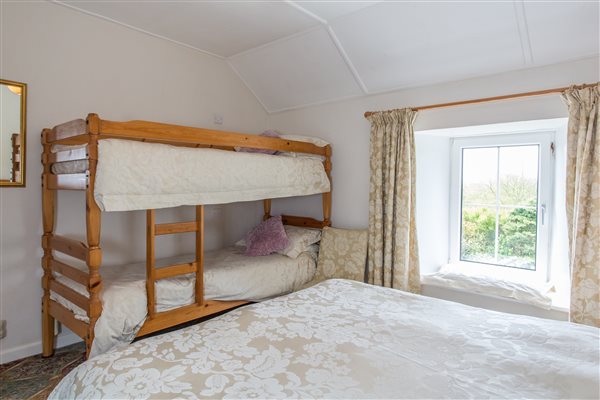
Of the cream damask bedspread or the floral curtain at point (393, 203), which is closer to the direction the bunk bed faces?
the cream damask bedspread

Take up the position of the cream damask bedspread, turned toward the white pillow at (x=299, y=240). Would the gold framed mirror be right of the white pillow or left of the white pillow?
left

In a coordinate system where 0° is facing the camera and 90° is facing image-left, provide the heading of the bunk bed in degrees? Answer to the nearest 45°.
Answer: approximately 45°

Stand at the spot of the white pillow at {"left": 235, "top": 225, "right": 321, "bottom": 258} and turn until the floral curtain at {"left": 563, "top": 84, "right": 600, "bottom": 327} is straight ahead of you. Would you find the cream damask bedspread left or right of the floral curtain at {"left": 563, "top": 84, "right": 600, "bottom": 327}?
right
